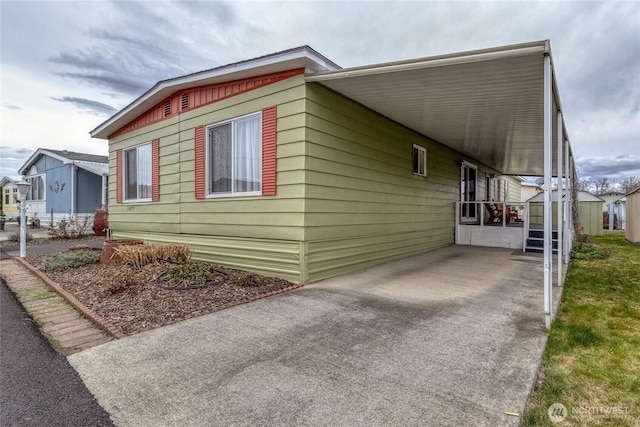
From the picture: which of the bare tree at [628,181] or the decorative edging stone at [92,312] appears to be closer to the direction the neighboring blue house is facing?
the decorative edging stone

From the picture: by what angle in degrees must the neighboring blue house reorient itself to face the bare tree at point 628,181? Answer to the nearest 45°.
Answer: approximately 135° to its left

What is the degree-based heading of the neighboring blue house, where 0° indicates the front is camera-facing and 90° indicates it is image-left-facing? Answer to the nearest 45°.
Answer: approximately 45°

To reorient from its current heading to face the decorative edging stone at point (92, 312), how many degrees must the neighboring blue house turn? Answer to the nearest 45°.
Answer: approximately 45° to its left
